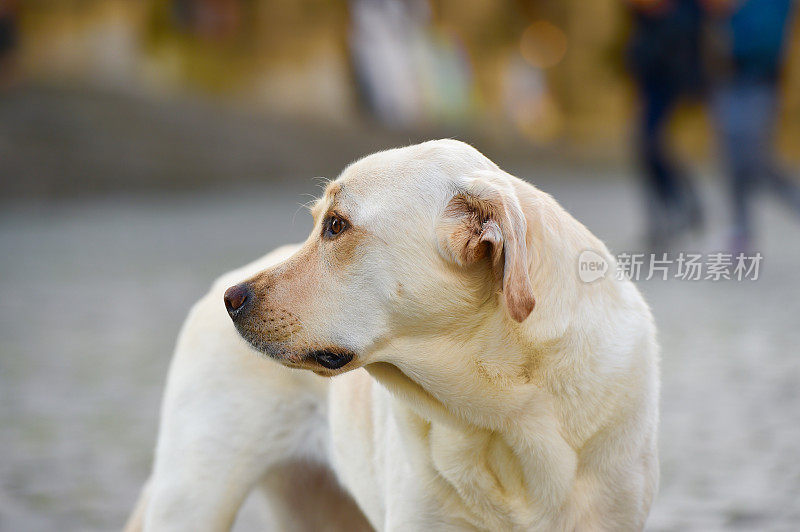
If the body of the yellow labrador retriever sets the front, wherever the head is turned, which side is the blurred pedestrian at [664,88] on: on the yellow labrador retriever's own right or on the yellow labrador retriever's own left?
on the yellow labrador retriever's own left

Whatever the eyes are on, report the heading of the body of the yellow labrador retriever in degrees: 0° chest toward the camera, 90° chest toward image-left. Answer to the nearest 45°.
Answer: approximately 315°
